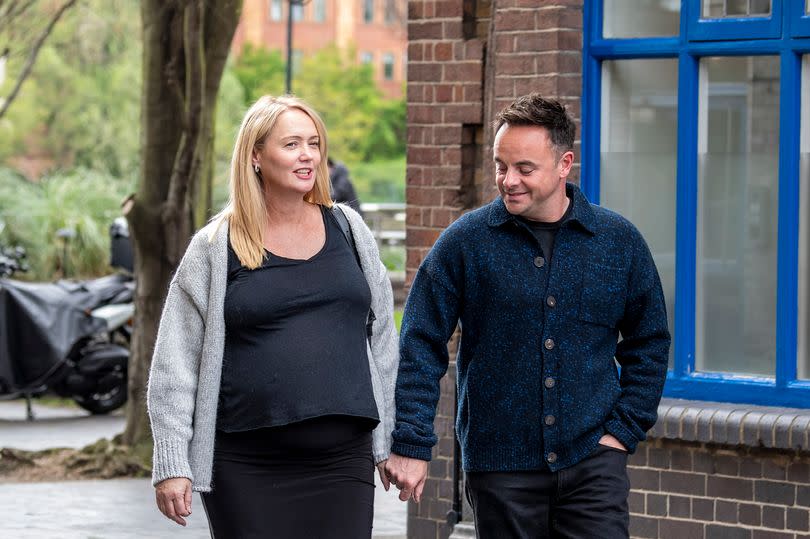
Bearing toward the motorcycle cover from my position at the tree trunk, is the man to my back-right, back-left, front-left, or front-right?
back-left

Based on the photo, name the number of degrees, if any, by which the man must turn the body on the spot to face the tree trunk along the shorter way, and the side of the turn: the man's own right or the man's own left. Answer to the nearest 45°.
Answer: approximately 180°

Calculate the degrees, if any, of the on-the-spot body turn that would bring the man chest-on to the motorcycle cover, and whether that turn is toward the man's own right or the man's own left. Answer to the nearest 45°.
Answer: approximately 135° to the man's own right

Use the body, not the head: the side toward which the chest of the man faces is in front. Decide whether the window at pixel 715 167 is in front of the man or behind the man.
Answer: behind

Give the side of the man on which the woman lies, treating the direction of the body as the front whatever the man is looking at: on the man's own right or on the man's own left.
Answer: on the man's own right

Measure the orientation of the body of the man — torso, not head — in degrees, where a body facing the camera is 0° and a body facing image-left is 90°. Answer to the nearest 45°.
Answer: approximately 0°

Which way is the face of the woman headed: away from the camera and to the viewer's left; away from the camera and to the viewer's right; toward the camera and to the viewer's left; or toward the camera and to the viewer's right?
toward the camera and to the viewer's right
